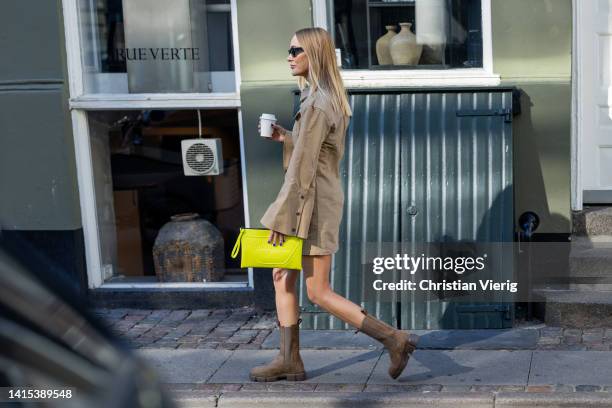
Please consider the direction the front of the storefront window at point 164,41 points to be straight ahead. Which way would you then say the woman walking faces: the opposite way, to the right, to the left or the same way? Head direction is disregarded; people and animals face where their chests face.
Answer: to the right

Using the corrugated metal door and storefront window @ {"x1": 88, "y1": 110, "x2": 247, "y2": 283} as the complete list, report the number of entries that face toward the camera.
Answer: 2

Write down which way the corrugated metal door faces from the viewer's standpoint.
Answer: facing the viewer

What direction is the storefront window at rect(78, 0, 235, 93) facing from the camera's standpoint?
toward the camera

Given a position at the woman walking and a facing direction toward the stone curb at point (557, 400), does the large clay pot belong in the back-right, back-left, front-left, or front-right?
back-left

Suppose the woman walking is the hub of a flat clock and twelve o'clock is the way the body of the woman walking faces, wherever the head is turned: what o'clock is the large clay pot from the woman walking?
The large clay pot is roughly at 2 o'clock from the woman walking.

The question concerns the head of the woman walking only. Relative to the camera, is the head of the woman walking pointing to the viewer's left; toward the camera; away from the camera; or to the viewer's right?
to the viewer's left

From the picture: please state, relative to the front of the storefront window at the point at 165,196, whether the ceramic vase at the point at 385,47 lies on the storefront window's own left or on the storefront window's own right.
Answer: on the storefront window's own left

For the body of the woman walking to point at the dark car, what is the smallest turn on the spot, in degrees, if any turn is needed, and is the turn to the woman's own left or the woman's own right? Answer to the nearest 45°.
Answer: approximately 90° to the woman's own left

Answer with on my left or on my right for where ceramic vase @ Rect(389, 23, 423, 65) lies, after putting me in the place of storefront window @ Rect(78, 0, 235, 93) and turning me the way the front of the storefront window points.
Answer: on my left

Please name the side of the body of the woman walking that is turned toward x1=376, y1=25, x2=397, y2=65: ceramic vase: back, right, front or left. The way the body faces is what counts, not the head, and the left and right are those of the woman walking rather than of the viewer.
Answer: right

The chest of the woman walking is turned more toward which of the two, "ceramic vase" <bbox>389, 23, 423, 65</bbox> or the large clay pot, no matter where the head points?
the large clay pot

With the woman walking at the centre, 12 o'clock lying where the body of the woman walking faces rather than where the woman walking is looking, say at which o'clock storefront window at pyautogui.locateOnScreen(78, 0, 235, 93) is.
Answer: The storefront window is roughly at 2 o'clock from the woman walking.

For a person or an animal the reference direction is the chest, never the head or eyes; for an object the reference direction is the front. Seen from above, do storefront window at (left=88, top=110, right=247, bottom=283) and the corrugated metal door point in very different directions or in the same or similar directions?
same or similar directions

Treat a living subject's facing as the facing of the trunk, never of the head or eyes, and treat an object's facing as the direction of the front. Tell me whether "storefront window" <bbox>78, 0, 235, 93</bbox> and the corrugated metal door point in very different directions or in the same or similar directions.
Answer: same or similar directions

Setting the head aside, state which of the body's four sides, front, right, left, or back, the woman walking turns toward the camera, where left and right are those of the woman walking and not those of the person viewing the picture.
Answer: left

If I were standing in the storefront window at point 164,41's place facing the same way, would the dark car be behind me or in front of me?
in front
